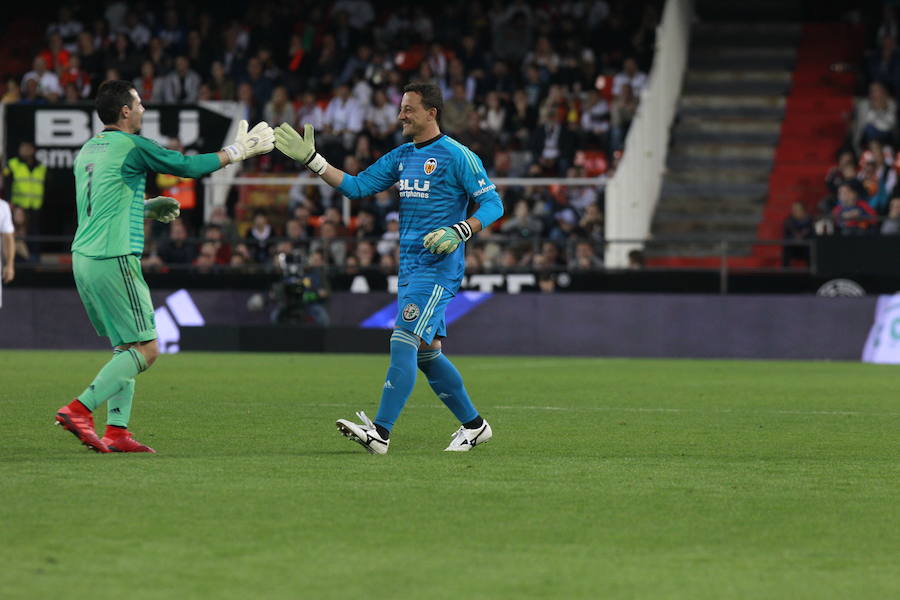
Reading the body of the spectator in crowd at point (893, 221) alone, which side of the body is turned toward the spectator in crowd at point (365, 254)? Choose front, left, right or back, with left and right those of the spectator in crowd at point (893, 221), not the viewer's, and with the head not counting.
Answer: right

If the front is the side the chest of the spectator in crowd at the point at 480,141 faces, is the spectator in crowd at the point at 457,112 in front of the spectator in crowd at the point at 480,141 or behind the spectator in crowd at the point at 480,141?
behind

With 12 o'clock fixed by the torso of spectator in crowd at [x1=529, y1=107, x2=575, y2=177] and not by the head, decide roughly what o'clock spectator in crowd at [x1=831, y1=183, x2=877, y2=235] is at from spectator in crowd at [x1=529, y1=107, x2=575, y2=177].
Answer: spectator in crowd at [x1=831, y1=183, x2=877, y2=235] is roughly at 10 o'clock from spectator in crowd at [x1=529, y1=107, x2=575, y2=177].

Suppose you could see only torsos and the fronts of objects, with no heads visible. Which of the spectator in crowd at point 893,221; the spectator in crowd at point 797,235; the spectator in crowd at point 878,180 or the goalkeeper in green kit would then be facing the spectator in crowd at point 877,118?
the goalkeeper in green kit

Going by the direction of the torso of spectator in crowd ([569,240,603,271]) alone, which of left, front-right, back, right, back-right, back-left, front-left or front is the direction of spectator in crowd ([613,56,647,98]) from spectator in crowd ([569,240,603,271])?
back

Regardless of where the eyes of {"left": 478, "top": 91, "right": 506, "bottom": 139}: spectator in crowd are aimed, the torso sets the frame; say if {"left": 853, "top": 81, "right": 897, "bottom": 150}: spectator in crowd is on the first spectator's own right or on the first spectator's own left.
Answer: on the first spectator's own left

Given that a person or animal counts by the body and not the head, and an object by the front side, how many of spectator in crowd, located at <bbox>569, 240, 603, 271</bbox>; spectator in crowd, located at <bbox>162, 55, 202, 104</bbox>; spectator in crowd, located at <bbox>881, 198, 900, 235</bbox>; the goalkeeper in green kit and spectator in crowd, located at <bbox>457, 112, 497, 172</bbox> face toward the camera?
4

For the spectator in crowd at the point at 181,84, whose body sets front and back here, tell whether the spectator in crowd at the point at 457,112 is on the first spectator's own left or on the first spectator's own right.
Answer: on the first spectator's own left
